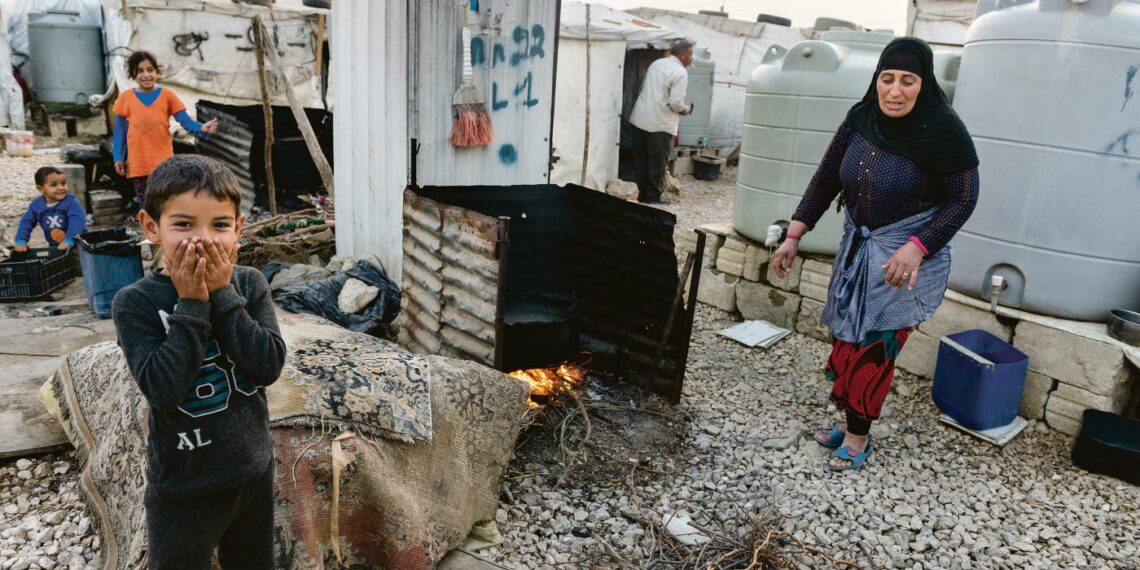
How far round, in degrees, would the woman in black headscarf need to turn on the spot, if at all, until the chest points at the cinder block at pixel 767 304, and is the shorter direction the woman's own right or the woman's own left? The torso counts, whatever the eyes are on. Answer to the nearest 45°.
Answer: approximately 135° to the woman's own right

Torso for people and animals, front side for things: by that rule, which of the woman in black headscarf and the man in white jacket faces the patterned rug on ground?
the woman in black headscarf

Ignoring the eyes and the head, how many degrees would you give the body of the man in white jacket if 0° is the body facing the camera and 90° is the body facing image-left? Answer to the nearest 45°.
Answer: approximately 225°

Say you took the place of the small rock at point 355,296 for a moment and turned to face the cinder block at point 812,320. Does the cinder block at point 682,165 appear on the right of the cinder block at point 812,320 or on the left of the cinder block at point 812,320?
left

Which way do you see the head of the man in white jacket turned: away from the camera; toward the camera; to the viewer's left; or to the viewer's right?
to the viewer's right

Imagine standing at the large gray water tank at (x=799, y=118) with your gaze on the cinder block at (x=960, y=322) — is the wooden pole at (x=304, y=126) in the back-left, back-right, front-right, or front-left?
back-right

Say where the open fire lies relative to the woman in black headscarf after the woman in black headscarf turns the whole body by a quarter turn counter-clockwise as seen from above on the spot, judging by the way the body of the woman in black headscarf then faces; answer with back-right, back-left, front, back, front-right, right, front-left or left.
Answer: back-right

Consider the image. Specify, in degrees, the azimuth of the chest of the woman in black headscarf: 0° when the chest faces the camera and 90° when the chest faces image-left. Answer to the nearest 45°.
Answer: approximately 45°

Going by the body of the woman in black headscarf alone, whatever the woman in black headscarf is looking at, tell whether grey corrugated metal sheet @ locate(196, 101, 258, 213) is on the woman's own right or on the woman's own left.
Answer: on the woman's own right

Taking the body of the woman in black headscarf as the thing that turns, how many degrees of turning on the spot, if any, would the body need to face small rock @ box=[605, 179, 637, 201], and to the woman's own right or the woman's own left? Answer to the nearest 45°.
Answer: approximately 90° to the woman's own right

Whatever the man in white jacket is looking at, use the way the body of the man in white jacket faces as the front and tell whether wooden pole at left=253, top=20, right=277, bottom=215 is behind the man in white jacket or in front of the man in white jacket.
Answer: behind

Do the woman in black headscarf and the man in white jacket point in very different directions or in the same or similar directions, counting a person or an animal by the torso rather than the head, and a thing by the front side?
very different directions

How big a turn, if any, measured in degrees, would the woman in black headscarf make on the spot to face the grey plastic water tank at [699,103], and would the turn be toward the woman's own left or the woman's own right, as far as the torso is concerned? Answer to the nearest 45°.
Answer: approximately 135° to the woman's own right
